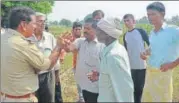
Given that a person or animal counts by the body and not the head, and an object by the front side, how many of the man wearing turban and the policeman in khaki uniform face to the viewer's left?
1

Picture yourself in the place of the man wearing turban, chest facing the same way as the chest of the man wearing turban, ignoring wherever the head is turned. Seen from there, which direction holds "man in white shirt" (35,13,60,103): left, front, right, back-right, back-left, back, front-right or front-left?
front-right

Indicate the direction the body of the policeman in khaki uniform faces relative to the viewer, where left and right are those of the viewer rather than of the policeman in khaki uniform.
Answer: facing away from the viewer and to the right of the viewer

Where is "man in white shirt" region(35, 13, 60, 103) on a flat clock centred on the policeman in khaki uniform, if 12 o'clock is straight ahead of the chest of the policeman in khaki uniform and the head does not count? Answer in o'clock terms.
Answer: The man in white shirt is roughly at 11 o'clock from the policeman in khaki uniform.

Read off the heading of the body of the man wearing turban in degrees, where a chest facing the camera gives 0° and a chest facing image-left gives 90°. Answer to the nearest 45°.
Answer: approximately 90°

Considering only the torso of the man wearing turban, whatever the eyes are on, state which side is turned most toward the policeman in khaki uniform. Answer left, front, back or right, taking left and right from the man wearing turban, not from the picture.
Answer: front

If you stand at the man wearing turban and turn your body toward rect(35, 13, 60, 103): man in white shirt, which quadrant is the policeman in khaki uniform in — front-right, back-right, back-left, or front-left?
front-left

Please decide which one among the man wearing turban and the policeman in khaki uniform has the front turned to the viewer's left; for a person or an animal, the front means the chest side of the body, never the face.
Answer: the man wearing turban
